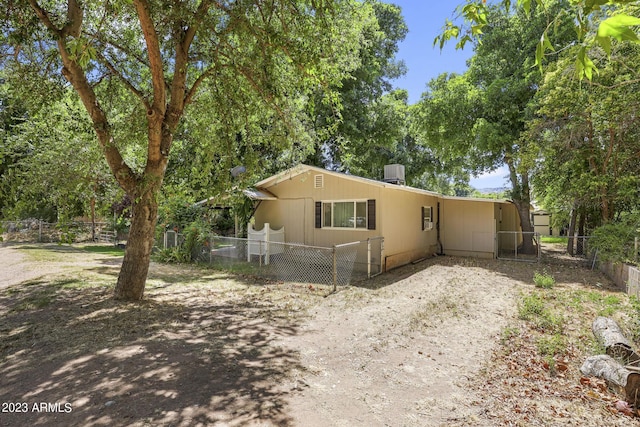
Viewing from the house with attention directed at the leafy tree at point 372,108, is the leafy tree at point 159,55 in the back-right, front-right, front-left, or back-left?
back-left

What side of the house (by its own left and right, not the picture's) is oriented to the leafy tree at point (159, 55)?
front

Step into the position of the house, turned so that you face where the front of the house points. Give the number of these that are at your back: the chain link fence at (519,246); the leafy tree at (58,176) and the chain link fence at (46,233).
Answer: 1

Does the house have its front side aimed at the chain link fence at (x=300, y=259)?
yes

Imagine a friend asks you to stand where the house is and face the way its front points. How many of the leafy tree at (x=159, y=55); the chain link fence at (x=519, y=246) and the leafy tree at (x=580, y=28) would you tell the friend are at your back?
1

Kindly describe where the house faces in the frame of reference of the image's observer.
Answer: facing the viewer and to the left of the viewer
